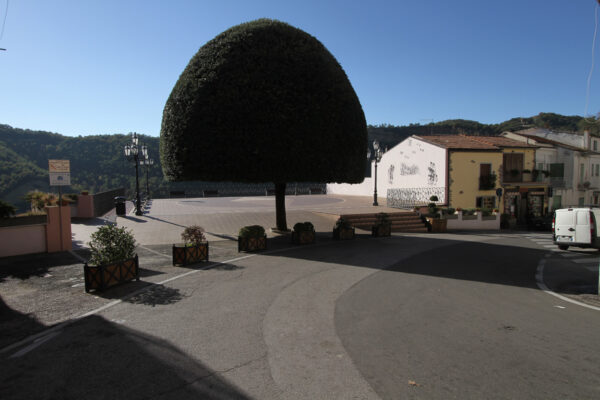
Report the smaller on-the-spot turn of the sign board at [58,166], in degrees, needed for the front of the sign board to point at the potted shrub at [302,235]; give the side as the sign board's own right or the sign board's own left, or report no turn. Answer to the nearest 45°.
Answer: approximately 45° to the sign board's own left

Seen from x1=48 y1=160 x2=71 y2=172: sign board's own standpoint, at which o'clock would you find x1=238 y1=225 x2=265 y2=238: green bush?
The green bush is roughly at 10 o'clock from the sign board.

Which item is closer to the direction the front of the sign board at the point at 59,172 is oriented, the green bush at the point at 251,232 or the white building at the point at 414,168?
the green bush

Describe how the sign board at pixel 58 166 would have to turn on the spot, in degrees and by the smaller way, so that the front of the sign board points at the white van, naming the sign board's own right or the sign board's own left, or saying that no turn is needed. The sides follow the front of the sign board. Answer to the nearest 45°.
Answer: approximately 45° to the sign board's own left

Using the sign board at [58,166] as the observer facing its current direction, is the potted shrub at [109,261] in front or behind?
in front

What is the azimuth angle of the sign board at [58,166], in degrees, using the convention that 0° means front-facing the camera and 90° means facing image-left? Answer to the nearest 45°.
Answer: approximately 0°

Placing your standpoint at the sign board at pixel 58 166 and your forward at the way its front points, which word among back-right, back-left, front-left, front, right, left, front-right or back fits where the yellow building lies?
left

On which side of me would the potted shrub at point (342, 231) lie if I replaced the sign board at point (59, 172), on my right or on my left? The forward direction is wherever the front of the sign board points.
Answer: on my left

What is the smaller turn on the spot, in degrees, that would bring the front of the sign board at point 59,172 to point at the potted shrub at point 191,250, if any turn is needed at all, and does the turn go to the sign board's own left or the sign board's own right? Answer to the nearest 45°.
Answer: approximately 45° to the sign board's own left

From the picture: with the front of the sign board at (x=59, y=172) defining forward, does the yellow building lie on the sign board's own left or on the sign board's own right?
on the sign board's own left

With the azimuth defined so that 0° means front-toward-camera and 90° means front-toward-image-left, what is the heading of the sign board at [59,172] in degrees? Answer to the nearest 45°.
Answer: approximately 0°

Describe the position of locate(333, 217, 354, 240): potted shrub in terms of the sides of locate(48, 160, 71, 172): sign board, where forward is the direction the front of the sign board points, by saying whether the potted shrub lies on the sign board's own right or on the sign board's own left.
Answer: on the sign board's own left

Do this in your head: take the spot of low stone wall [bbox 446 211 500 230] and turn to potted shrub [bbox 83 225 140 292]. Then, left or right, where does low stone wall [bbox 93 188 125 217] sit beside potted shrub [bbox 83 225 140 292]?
right
